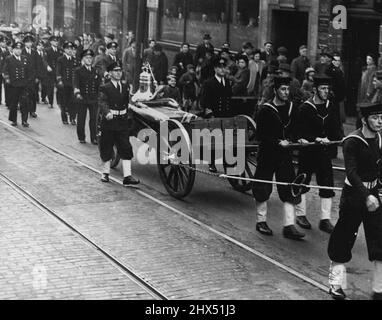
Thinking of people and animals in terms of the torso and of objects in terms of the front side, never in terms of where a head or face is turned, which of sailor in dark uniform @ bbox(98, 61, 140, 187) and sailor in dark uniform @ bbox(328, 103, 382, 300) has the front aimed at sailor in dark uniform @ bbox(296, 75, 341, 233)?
sailor in dark uniform @ bbox(98, 61, 140, 187)

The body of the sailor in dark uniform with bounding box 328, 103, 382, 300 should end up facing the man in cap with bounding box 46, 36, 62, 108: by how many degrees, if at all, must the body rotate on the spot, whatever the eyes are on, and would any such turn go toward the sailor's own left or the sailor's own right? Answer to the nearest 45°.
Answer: approximately 180°

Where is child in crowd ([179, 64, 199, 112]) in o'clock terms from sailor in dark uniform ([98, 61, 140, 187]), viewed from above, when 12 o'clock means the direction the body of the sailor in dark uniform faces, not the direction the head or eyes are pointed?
The child in crowd is roughly at 8 o'clock from the sailor in dark uniform.

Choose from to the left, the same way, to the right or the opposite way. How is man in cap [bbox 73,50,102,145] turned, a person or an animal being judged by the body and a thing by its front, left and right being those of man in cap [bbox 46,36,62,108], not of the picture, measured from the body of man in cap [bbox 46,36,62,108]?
the same way

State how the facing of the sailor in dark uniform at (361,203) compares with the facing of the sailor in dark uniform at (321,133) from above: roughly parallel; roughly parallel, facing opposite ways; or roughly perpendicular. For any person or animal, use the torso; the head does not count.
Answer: roughly parallel

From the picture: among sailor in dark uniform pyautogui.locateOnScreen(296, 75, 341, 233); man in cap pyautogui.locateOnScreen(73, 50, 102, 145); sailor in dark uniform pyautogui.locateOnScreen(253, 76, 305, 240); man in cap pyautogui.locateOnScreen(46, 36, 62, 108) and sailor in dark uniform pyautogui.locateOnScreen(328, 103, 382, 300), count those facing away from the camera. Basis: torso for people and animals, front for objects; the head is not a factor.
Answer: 0

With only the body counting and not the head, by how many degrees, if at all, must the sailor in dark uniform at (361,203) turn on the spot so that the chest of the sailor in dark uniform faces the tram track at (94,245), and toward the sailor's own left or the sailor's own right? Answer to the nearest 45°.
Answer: approximately 135° to the sailor's own right

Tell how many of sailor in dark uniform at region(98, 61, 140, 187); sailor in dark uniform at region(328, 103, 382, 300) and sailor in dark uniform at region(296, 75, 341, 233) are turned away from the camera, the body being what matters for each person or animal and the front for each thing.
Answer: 0

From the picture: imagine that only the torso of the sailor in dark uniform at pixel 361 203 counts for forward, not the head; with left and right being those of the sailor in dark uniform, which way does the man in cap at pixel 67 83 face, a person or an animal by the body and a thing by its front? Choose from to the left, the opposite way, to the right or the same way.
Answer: the same way

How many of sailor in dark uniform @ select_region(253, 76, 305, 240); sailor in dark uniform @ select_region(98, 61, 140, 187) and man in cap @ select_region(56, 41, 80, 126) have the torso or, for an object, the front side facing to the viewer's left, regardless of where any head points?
0

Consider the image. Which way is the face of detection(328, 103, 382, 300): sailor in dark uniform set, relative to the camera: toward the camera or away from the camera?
toward the camera

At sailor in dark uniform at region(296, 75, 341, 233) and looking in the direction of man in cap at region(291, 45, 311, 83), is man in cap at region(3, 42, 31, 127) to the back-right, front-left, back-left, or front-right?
front-left
